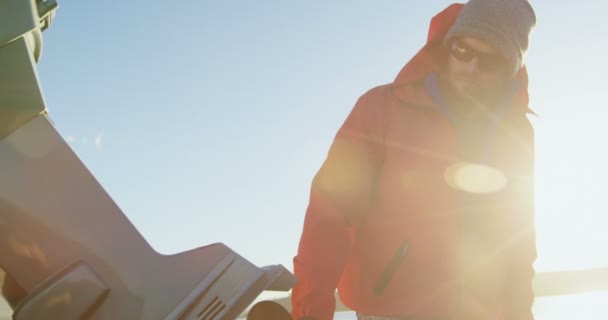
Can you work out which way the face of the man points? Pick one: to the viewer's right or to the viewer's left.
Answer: to the viewer's left

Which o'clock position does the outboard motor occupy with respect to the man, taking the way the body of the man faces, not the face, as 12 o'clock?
The outboard motor is roughly at 3 o'clock from the man.
